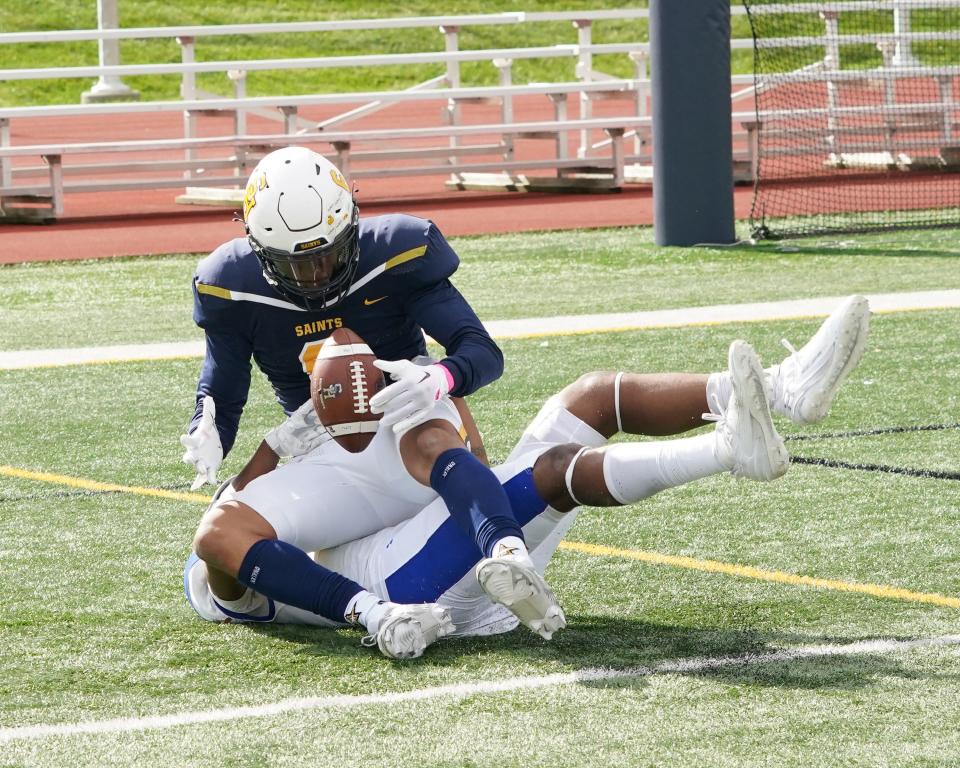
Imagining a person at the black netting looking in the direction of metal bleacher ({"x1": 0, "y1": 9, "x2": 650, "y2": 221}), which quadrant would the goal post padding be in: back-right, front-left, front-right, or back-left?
front-left

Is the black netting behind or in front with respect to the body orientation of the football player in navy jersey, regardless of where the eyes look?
behind

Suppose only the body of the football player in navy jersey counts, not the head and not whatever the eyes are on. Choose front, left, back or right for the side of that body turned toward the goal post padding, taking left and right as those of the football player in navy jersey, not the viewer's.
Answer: back

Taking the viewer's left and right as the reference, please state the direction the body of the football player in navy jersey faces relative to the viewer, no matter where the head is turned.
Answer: facing the viewer

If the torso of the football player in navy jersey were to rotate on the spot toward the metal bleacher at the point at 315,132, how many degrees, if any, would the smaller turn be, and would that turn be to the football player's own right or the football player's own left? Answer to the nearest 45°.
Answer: approximately 180°
